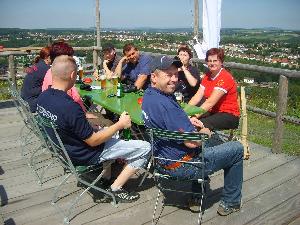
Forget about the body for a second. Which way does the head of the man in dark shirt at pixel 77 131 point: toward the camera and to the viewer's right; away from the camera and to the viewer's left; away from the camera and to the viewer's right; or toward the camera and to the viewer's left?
away from the camera and to the viewer's right

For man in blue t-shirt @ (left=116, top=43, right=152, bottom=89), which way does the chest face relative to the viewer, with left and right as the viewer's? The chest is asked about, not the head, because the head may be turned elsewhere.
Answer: facing the viewer and to the left of the viewer

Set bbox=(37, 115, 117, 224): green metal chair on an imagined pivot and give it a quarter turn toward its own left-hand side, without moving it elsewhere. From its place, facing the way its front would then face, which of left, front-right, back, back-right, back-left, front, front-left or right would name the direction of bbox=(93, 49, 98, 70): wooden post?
front-right

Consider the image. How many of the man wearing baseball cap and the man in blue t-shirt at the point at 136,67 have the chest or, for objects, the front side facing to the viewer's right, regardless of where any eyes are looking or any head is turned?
1

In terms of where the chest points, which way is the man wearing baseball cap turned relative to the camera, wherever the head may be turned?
to the viewer's right

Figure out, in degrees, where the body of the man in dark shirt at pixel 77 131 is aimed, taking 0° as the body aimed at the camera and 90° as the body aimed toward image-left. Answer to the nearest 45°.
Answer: approximately 225°

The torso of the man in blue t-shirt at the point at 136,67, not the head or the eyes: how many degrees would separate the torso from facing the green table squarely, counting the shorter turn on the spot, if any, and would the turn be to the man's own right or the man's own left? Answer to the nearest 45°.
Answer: approximately 45° to the man's own left

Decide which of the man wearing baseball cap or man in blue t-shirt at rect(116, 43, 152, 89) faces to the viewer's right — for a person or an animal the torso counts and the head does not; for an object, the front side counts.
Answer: the man wearing baseball cap

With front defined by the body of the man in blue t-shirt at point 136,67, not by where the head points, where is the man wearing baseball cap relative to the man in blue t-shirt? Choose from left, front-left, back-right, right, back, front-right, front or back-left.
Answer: front-left

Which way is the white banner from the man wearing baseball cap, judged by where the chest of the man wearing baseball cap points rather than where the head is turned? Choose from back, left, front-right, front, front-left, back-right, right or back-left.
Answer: left
